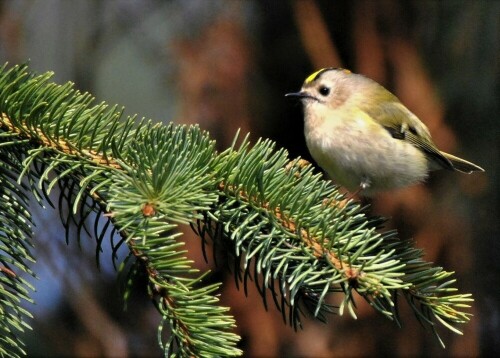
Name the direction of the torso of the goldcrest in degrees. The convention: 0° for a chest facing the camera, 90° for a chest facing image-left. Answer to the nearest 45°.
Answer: approximately 90°
